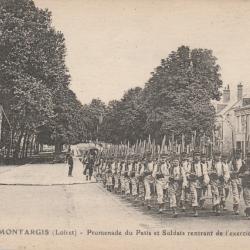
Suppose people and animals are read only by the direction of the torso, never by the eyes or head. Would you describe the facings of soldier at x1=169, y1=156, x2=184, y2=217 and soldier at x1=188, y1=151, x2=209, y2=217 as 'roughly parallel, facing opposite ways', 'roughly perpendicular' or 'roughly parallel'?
roughly parallel

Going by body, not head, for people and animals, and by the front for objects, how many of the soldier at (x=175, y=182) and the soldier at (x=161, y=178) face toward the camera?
2

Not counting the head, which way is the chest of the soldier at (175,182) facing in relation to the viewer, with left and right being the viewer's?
facing the viewer

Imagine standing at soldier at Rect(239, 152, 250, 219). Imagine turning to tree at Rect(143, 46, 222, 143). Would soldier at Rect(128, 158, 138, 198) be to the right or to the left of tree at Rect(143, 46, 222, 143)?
left

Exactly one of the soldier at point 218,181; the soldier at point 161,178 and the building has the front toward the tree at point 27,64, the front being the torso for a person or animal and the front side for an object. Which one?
the building

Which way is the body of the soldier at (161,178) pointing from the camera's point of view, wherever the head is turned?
toward the camera

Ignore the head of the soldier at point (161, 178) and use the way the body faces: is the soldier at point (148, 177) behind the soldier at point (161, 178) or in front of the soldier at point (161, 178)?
behind

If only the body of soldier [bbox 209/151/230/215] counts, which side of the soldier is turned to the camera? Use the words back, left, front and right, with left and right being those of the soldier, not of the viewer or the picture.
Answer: front

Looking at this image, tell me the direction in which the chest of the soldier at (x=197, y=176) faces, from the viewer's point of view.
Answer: toward the camera

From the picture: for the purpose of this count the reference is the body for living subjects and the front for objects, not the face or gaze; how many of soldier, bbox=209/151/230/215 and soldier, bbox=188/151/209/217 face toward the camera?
2

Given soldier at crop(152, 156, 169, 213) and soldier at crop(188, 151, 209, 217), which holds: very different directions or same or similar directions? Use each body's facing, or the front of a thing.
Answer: same or similar directions

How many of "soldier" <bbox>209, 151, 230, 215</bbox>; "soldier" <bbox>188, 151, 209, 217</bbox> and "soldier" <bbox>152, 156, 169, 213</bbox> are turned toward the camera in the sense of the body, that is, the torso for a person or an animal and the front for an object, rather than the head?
3
